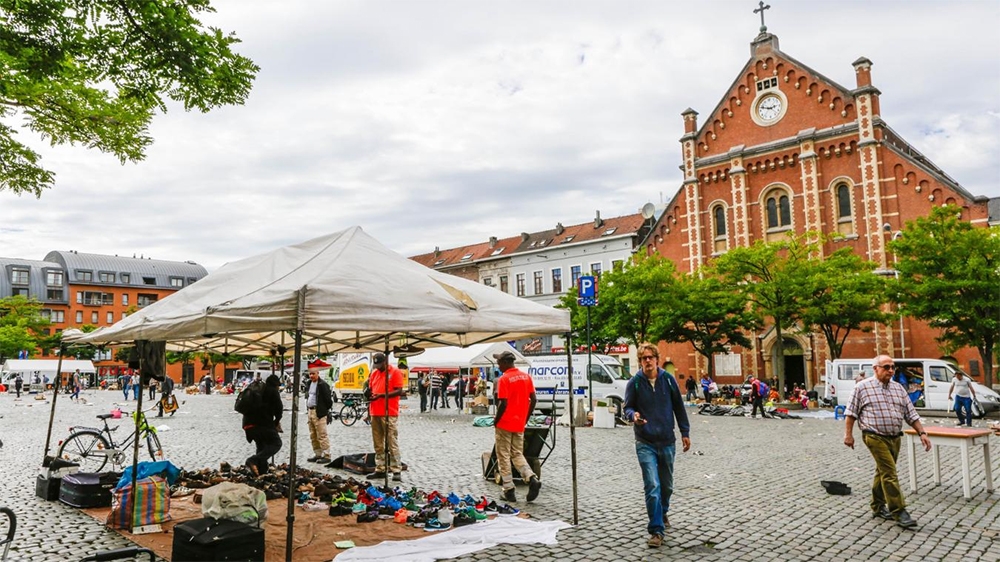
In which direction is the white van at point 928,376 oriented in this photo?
to the viewer's right

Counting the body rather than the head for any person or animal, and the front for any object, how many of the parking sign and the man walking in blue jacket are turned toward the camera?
2

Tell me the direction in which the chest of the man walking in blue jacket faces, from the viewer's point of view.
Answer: toward the camera

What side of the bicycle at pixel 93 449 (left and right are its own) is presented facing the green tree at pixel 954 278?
front

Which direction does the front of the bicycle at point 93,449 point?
to the viewer's right

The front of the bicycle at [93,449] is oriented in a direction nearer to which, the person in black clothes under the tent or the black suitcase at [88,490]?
the person in black clothes under the tent

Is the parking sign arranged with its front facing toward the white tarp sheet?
yes

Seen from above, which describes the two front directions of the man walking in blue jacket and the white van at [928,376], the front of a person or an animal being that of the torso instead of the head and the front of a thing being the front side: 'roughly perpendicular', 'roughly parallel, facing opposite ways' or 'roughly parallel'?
roughly perpendicular

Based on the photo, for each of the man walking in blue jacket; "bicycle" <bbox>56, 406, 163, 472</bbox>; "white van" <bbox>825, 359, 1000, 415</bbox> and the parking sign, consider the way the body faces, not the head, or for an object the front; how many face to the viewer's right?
2

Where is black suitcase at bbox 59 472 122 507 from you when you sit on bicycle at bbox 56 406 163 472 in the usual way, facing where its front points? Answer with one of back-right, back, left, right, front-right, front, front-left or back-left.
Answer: right

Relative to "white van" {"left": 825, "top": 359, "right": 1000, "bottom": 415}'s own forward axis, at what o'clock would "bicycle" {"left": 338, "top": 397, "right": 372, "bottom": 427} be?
The bicycle is roughly at 5 o'clock from the white van.

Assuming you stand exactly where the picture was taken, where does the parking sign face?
facing the viewer

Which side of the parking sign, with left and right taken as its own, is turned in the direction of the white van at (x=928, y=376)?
left

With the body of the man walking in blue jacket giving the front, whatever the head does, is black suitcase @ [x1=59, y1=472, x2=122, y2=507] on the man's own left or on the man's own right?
on the man's own right
